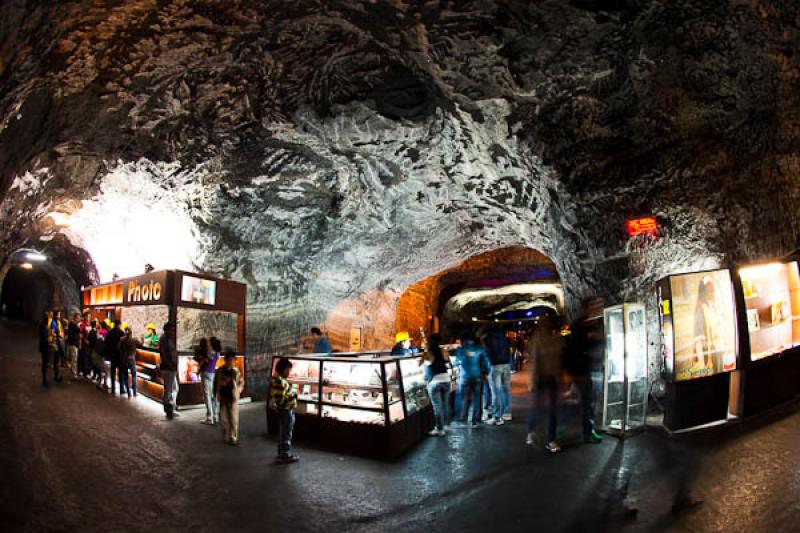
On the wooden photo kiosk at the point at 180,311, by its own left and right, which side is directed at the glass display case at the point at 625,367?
left

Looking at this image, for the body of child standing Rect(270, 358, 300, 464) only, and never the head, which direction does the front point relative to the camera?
to the viewer's right

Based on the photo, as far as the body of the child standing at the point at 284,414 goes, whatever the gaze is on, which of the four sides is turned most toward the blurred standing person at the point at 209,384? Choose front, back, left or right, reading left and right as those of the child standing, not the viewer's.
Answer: left

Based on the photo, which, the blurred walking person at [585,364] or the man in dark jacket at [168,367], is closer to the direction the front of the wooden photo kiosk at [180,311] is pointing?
the man in dark jacket

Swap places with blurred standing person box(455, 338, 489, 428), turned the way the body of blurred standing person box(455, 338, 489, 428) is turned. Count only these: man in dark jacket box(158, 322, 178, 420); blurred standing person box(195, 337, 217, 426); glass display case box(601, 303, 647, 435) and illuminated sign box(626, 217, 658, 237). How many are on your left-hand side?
2

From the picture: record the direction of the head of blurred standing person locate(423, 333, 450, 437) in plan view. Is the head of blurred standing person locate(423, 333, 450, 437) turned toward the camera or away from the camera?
away from the camera
